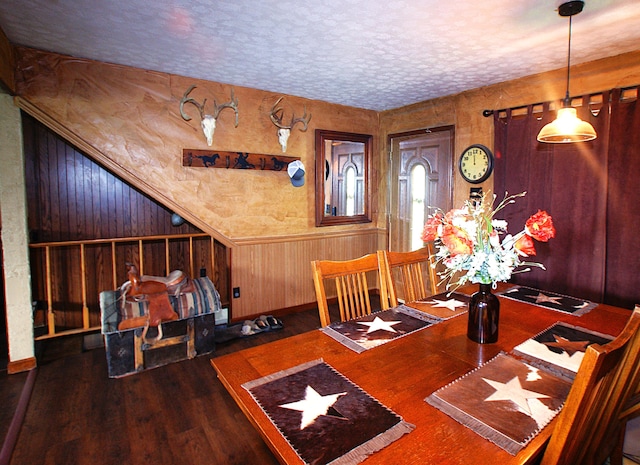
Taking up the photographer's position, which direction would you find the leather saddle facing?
facing to the left of the viewer

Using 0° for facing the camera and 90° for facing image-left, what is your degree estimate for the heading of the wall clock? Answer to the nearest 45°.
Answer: approximately 45°

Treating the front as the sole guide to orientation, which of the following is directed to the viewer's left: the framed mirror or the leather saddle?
the leather saddle

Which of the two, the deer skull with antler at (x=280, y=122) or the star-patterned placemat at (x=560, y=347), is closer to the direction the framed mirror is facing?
the star-patterned placemat

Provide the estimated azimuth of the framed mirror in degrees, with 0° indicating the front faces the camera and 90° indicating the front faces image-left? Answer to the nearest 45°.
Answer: approximately 315°

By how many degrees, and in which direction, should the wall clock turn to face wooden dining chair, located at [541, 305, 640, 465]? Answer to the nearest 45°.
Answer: approximately 45° to its left

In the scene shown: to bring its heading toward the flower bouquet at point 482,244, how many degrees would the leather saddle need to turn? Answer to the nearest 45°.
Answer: approximately 135° to its left

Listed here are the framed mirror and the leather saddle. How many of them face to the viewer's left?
1

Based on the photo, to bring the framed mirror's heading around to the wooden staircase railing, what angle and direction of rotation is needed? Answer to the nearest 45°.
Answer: approximately 90° to its right
